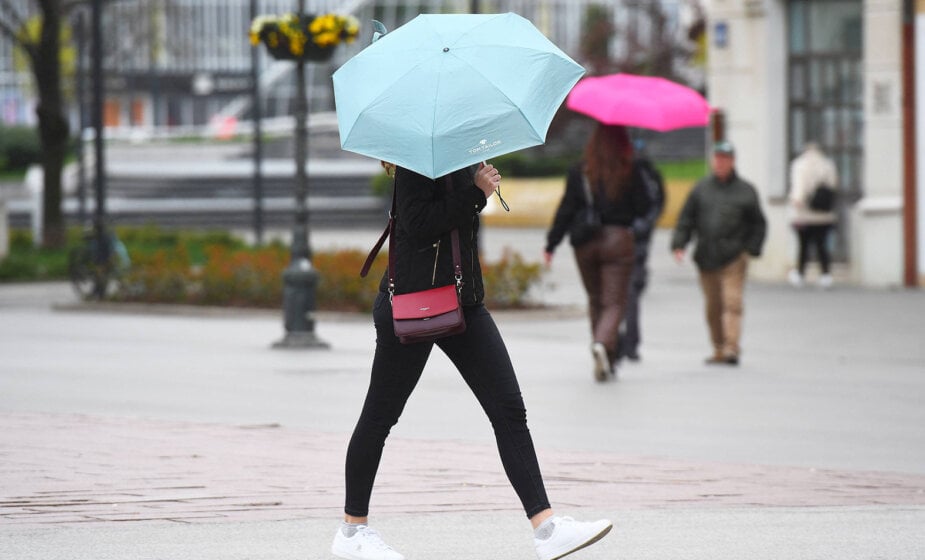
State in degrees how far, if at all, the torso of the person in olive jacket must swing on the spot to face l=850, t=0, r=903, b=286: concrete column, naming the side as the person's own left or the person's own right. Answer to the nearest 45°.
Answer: approximately 180°

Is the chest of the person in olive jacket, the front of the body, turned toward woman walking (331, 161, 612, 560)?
yes

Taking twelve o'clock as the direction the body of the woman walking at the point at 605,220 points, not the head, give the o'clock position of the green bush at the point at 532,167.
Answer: The green bush is roughly at 12 o'clock from the woman walking.

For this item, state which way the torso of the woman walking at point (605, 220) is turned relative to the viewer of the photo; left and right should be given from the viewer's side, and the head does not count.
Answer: facing away from the viewer

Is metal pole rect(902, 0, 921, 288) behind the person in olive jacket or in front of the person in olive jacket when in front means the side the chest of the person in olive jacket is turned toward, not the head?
behind

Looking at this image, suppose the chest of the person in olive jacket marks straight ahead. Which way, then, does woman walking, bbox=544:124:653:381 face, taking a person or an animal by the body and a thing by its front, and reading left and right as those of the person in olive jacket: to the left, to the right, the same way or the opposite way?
the opposite way

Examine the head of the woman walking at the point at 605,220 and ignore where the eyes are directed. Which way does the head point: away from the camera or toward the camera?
away from the camera

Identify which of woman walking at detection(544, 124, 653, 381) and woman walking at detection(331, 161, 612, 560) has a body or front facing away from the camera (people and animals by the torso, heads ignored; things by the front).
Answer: woman walking at detection(544, 124, 653, 381)
